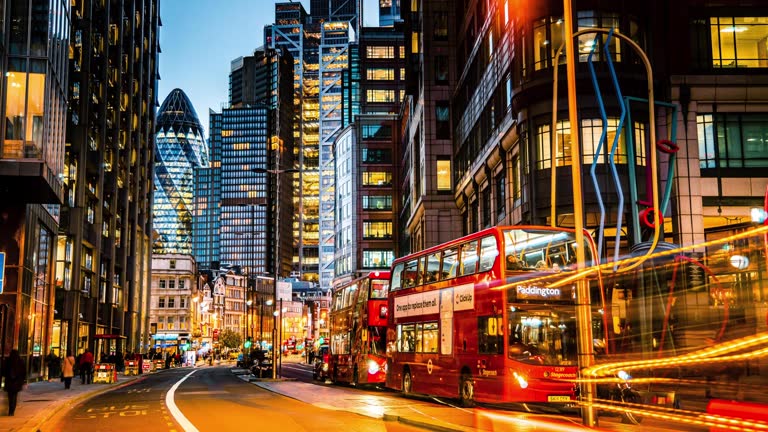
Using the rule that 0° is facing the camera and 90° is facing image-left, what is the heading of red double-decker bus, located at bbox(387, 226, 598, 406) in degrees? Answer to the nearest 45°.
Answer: approximately 315°

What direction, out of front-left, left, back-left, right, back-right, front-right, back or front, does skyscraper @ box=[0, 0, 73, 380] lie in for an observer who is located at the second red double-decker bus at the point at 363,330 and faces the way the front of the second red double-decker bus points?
back-right

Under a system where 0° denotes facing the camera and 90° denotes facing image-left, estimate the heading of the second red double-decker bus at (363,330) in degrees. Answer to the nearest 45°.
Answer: approximately 315°

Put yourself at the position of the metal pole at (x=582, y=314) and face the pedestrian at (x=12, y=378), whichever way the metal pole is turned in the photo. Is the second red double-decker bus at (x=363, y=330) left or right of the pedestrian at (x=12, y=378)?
right

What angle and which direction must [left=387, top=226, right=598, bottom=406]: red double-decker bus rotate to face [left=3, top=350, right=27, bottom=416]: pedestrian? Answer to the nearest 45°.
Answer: approximately 135° to its right

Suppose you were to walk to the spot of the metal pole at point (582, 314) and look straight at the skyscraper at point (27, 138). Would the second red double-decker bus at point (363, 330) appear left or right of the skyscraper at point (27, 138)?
right

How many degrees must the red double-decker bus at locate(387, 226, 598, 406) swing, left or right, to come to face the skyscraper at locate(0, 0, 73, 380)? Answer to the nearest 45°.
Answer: approximately 180°

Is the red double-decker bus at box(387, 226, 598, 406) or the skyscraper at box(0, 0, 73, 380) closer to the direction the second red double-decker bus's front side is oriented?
the red double-decker bus

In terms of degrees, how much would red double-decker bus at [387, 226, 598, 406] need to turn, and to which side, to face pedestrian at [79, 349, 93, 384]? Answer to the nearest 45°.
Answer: approximately 180°

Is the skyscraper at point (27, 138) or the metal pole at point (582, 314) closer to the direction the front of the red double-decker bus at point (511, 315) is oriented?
the metal pole
